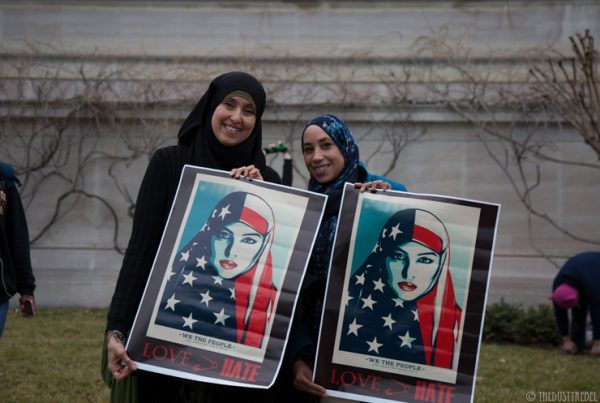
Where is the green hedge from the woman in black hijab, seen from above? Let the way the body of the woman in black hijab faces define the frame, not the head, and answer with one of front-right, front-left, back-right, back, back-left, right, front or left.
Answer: back-left

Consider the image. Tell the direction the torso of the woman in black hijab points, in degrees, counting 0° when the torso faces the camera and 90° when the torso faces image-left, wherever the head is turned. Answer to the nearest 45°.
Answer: approximately 0°
